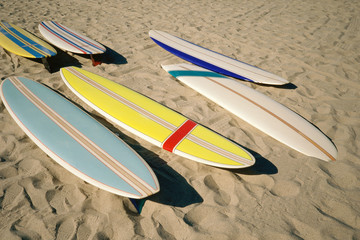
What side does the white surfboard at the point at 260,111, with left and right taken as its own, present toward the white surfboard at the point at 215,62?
front

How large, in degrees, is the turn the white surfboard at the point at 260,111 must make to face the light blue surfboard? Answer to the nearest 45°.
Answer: approximately 45° to its left

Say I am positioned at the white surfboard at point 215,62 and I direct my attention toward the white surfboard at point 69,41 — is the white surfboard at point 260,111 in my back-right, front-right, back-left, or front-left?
back-left

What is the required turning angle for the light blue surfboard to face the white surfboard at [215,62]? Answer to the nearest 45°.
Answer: approximately 90° to its right

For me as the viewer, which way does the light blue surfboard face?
facing away from the viewer and to the left of the viewer

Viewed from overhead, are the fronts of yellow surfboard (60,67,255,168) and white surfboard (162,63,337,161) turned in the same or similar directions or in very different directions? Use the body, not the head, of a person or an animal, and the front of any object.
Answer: same or similar directions

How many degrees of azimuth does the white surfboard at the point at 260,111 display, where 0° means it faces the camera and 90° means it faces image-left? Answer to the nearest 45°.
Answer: approximately 135°

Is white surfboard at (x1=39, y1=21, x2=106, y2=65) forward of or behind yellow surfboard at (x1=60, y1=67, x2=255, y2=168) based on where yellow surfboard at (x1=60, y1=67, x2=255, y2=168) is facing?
forward

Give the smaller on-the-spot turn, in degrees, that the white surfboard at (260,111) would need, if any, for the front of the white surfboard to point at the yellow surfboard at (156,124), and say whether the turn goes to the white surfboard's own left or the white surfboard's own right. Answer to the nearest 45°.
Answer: approximately 45° to the white surfboard's own left
